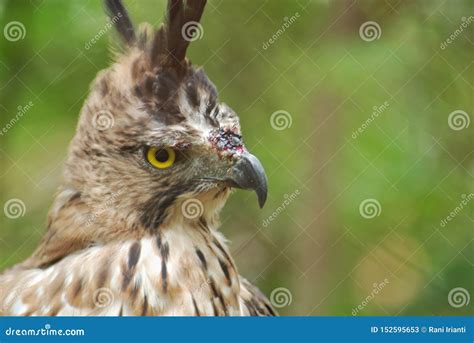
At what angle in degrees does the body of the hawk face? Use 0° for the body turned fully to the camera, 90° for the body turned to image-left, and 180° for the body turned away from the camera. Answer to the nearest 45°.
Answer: approximately 315°
